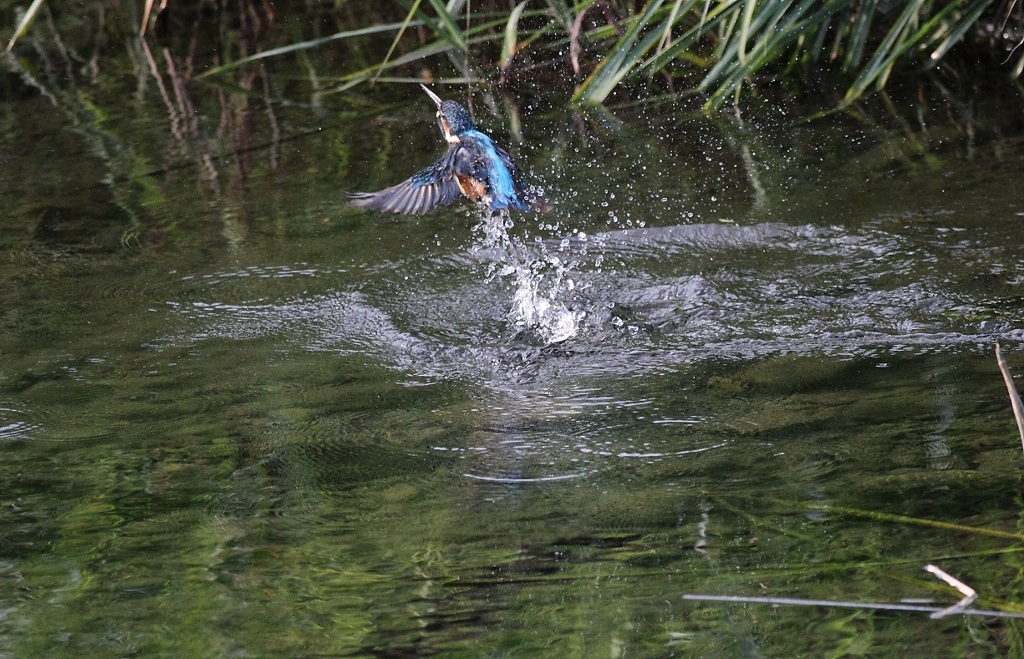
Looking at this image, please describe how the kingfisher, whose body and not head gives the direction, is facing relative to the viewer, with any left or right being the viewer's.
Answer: facing away from the viewer and to the left of the viewer
